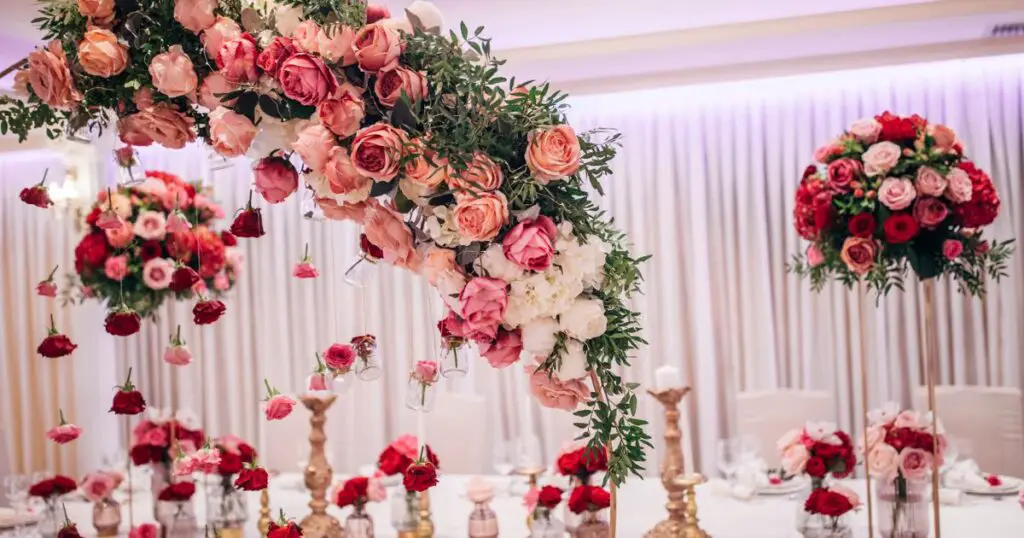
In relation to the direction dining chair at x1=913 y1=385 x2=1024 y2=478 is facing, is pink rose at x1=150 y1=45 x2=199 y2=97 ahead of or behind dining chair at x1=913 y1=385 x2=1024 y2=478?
ahead

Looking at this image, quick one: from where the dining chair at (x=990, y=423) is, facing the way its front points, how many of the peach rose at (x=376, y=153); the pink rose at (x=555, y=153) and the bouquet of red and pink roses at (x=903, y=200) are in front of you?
3

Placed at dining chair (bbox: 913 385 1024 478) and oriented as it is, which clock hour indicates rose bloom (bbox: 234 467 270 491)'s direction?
The rose bloom is roughly at 1 o'clock from the dining chair.

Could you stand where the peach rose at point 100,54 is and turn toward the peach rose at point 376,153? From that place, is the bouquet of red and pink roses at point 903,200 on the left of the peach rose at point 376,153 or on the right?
left

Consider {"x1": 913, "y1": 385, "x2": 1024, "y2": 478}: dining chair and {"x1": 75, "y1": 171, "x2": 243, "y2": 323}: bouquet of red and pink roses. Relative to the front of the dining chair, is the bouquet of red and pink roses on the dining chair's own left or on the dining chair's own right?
on the dining chair's own right

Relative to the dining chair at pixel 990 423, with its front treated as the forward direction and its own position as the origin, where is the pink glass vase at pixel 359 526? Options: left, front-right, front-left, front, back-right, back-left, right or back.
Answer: front-right

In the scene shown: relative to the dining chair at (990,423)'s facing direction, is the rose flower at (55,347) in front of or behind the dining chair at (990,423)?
in front

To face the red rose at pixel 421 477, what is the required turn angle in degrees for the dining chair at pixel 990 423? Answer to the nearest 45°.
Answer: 0° — it already faces it

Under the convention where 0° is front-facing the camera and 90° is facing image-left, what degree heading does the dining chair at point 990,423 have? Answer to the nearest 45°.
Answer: approximately 0°

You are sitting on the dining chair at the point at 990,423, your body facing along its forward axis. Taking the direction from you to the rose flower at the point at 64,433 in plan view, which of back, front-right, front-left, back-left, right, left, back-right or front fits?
front-right

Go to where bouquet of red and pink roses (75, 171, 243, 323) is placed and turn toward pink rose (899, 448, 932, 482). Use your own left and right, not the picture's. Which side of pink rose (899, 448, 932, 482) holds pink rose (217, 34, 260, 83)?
right
